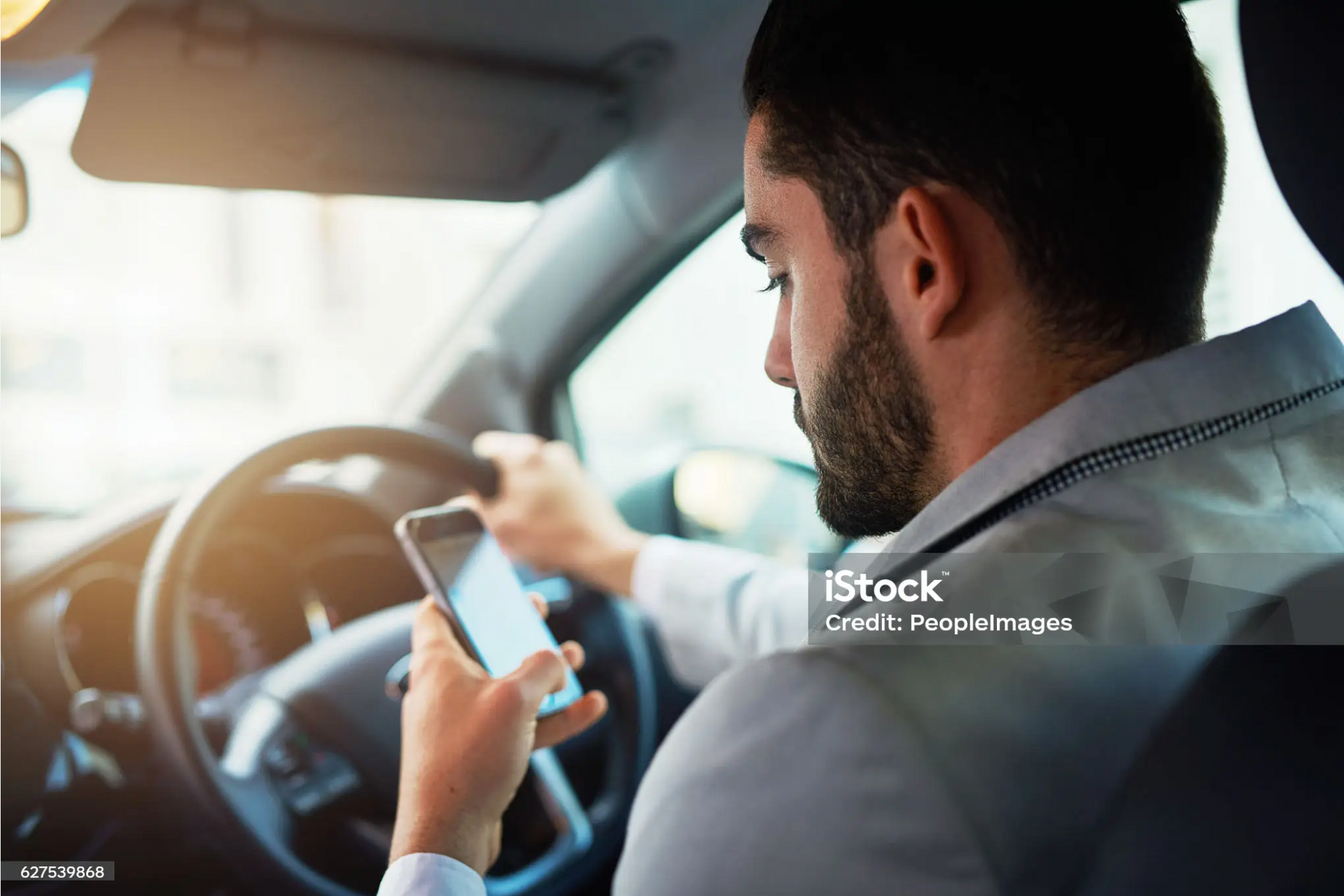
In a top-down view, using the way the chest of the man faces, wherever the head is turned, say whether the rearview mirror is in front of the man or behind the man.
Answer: in front

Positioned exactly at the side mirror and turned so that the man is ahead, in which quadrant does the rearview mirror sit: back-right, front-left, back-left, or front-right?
front-right

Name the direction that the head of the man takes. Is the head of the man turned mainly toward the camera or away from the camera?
away from the camera

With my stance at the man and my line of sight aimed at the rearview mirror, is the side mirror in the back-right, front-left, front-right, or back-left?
front-right

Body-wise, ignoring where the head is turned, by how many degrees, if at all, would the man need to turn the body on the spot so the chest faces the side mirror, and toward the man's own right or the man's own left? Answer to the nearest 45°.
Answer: approximately 45° to the man's own right

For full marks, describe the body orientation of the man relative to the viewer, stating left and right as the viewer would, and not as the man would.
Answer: facing away from the viewer and to the left of the viewer

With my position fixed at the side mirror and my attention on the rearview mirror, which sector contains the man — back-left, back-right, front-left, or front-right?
front-left
